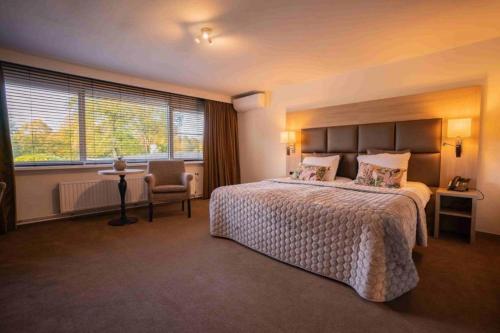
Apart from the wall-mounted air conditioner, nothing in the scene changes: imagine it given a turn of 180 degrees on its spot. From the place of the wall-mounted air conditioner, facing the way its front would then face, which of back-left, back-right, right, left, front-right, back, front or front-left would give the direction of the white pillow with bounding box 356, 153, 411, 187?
right

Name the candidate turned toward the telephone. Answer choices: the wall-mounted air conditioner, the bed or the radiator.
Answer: the radiator

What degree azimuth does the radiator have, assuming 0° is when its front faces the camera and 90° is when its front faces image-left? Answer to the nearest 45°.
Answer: approximately 315°

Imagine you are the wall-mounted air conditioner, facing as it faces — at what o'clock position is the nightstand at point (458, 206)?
The nightstand is roughly at 9 o'clock from the wall-mounted air conditioner.

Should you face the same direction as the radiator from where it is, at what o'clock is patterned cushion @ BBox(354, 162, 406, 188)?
The patterned cushion is roughly at 12 o'clock from the radiator.

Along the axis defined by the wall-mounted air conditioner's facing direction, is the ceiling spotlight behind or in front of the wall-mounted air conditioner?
in front

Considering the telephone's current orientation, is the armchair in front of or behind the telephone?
in front
